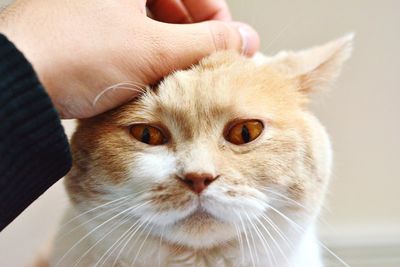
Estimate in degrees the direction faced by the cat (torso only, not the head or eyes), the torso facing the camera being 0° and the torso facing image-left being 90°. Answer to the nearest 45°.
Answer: approximately 0°
